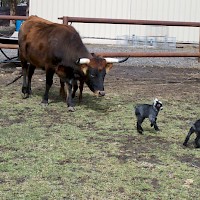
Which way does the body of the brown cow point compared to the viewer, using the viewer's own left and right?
facing the viewer and to the right of the viewer
